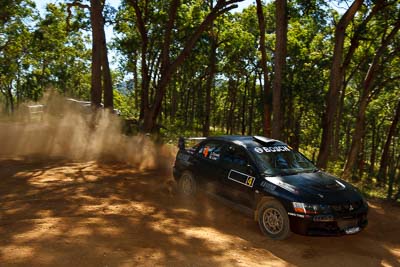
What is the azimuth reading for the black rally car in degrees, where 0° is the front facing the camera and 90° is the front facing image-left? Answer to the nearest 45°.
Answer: approximately 315°
